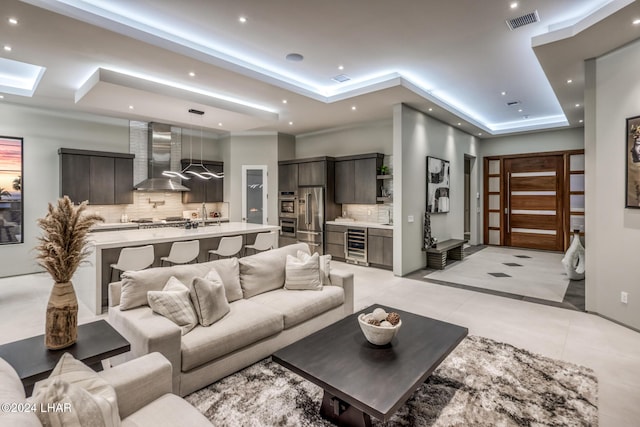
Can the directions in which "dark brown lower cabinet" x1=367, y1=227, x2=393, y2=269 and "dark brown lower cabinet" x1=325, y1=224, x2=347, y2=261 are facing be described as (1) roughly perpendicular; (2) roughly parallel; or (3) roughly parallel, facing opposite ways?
roughly parallel

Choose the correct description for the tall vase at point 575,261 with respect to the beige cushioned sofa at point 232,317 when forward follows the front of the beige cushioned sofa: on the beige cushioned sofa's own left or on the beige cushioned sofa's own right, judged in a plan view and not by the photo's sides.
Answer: on the beige cushioned sofa's own left

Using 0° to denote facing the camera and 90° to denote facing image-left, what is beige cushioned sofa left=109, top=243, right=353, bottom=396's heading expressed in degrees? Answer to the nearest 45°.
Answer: approximately 315°

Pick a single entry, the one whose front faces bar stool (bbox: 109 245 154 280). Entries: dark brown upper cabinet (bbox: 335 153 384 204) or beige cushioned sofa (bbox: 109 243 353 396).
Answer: the dark brown upper cabinet

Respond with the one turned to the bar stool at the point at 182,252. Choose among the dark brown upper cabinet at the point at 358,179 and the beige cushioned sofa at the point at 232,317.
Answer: the dark brown upper cabinet

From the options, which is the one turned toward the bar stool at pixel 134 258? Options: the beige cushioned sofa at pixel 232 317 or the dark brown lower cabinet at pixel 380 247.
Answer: the dark brown lower cabinet

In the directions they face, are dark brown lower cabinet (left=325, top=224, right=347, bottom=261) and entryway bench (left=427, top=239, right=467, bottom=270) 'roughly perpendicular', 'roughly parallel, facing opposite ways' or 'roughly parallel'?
roughly perpendicular

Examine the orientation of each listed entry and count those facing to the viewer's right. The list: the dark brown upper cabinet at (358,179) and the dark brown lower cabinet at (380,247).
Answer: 0

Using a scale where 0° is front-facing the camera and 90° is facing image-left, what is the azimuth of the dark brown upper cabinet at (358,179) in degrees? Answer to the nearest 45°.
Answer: approximately 45°

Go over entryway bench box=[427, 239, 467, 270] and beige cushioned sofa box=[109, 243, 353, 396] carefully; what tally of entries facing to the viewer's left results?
0

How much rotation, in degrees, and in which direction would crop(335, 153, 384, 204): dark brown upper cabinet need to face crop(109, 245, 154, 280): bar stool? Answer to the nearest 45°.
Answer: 0° — it already faces it

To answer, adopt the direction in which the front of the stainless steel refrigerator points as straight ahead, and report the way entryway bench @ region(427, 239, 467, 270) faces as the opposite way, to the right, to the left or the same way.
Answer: to the left
